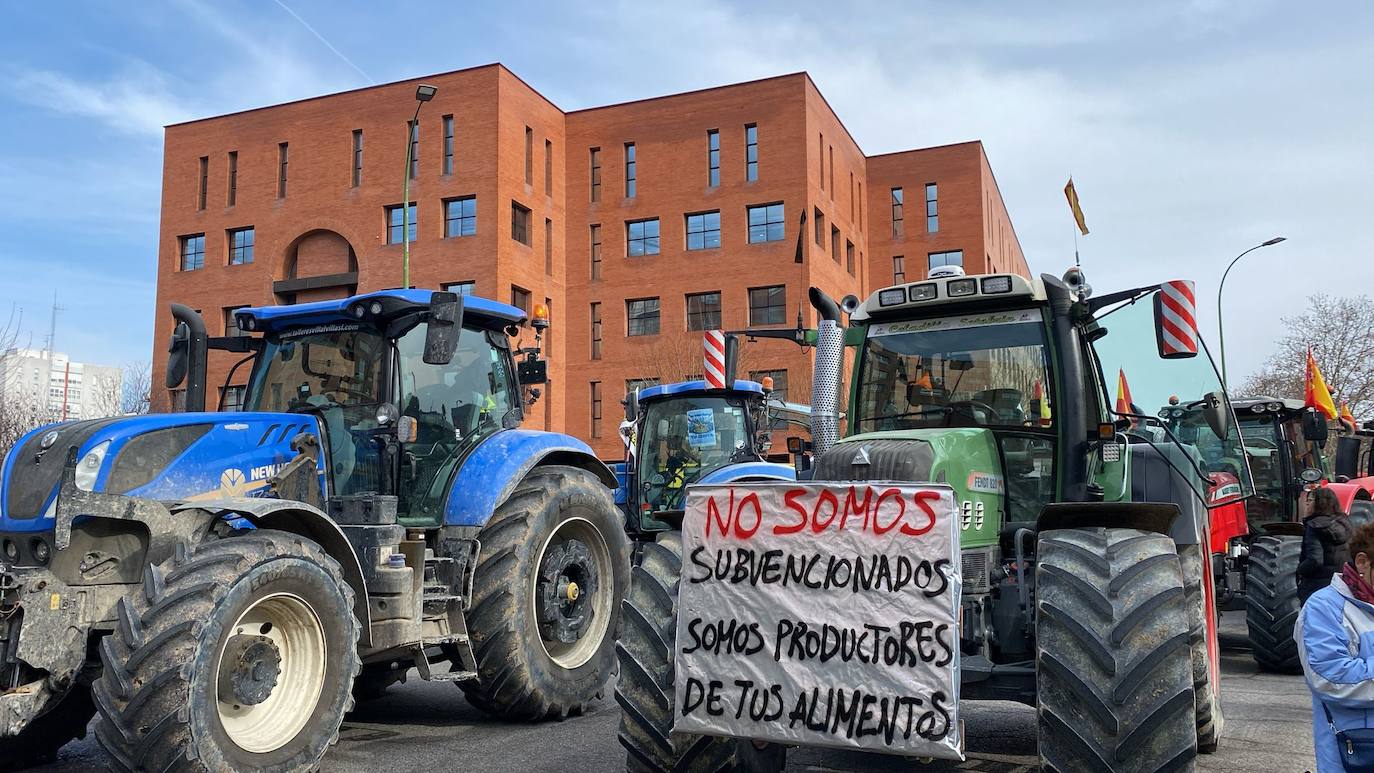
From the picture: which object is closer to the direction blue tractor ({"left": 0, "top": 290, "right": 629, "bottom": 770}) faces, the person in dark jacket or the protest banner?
the protest banner

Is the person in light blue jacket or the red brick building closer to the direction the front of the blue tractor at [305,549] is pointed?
the person in light blue jacket

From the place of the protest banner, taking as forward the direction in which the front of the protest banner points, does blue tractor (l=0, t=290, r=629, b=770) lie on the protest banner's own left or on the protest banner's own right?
on the protest banner's own right

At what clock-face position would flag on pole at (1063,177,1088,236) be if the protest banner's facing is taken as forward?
The flag on pole is roughly at 7 o'clock from the protest banner.

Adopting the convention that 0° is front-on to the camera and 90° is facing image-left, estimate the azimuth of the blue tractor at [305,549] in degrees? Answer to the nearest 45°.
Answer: approximately 45°

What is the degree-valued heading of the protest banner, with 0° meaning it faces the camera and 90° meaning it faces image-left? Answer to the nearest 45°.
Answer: approximately 0°
